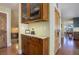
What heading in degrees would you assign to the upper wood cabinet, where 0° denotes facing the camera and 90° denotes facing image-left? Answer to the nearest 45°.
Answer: approximately 45°
